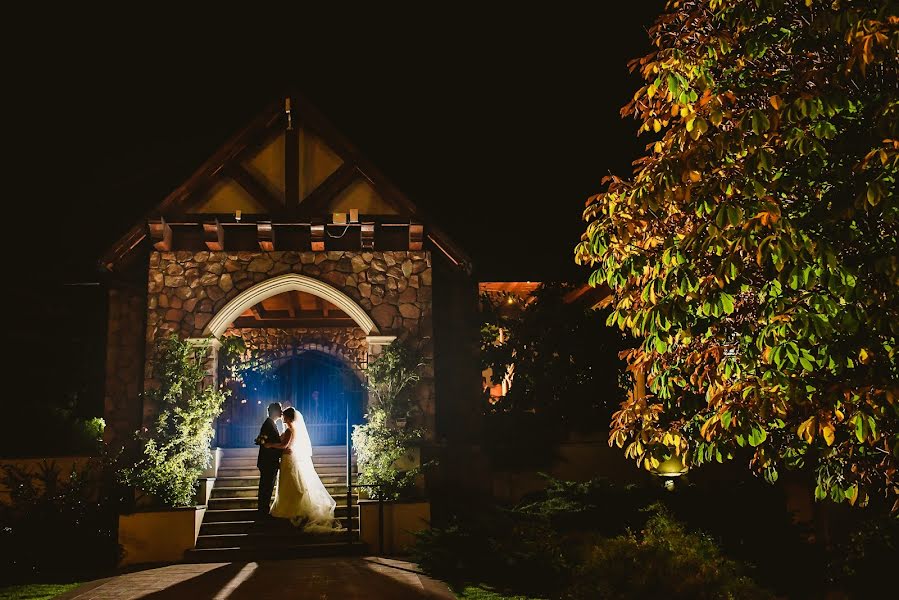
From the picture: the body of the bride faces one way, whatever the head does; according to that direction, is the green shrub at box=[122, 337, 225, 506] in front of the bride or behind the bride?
in front

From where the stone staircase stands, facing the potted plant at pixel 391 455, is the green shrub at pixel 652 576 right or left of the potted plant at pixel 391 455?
right

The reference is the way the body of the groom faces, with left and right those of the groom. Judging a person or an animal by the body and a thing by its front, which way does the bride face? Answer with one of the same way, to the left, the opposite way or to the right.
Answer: the opposite way

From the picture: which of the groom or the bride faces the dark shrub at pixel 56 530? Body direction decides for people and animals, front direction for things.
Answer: the bride

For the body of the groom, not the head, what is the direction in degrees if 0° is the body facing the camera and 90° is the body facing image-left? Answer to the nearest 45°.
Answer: approximately 270°

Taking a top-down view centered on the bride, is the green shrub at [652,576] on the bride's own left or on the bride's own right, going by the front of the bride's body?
on the bride's own left

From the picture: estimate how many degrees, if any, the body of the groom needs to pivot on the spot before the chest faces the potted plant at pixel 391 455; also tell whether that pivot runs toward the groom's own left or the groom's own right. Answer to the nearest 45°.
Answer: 0° — they already face it

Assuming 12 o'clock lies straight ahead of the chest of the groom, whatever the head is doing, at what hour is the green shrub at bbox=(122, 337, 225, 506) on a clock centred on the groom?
The green shrub is roughly at 6 o'clock from the groom.

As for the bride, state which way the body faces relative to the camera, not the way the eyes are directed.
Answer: to the viewer's left

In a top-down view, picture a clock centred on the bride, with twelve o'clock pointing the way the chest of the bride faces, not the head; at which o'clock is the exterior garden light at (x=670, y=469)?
The exterior garden light is roughly at 7 o'clock from the bride.

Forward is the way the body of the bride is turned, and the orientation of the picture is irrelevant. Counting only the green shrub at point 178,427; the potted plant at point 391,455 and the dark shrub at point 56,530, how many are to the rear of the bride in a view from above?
1
